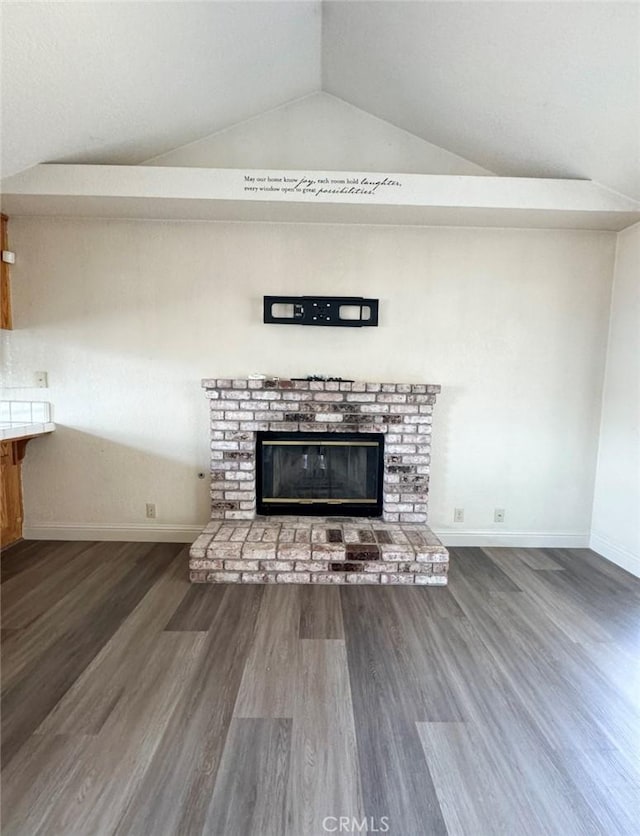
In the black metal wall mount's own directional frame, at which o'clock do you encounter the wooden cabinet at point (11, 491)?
The wooden cabinet is roughly at 3 o'clock from the black metal wall mount.

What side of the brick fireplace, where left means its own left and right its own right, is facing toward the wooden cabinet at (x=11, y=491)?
right

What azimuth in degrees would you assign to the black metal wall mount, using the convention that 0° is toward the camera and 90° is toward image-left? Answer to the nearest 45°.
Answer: approximately 0°
